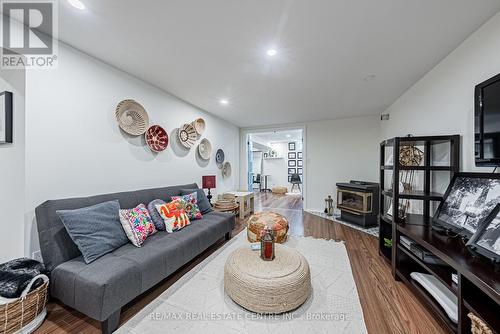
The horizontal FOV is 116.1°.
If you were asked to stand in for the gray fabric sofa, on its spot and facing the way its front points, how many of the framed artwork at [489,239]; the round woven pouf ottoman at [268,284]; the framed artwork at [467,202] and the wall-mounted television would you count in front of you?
4

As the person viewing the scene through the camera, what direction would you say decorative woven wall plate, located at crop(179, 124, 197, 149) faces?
facing the viewer and to the right of the viewer

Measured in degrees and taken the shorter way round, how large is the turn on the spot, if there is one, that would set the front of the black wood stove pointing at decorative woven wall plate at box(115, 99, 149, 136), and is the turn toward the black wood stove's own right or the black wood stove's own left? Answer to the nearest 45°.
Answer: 0° — it already faces it

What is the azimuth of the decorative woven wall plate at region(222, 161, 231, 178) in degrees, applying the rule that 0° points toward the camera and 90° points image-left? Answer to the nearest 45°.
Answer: approximately 315°

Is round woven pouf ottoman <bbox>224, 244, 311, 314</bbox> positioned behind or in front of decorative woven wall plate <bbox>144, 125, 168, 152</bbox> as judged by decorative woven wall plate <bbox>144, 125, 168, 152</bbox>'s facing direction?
in front

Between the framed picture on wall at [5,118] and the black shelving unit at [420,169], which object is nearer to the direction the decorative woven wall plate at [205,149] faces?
the black shelving unit

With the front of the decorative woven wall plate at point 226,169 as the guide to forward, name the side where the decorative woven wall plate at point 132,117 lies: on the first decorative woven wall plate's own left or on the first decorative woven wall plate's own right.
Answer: on the first decorative woven wall plate's own right

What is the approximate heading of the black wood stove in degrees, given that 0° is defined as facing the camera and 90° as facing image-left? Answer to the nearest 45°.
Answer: approximately 45°

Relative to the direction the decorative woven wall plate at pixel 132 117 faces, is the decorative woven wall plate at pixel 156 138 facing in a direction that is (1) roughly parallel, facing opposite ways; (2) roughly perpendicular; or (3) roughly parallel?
roughly parallel

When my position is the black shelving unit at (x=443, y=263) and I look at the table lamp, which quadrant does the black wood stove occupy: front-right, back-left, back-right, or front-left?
front-right

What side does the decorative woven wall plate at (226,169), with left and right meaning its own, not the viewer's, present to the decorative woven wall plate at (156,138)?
right

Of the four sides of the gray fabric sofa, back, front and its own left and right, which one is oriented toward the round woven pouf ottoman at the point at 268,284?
front

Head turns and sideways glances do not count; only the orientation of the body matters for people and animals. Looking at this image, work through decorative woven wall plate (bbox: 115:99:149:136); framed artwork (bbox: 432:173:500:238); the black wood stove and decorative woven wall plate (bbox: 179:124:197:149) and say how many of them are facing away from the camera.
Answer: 0

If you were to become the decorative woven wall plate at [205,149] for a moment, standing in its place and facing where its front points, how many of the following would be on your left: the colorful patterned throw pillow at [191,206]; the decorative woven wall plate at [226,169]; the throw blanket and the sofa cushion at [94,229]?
1
